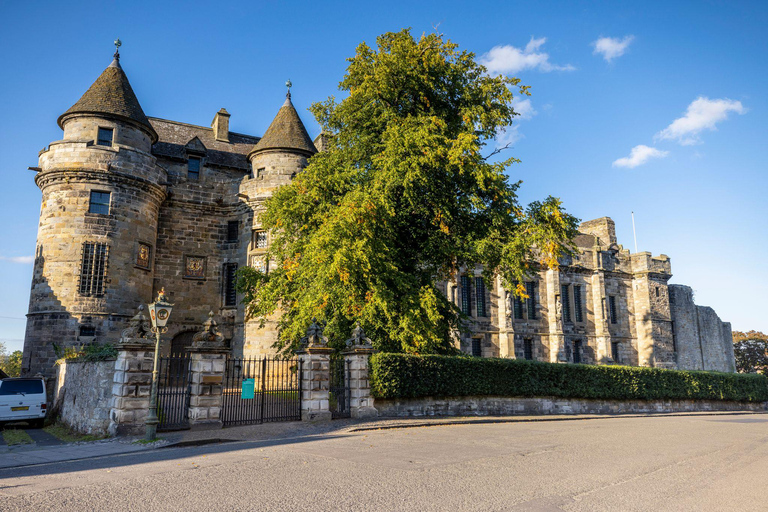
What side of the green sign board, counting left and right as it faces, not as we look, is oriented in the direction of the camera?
front

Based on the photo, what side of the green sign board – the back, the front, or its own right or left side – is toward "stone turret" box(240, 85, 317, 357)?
back

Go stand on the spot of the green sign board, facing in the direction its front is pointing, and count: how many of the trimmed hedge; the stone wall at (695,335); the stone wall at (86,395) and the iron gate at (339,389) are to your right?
1

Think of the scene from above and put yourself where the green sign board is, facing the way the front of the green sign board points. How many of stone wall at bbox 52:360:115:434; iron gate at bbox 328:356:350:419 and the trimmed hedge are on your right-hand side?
1

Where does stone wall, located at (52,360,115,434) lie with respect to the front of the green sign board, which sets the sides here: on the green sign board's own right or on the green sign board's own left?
on the green sign board's own right
